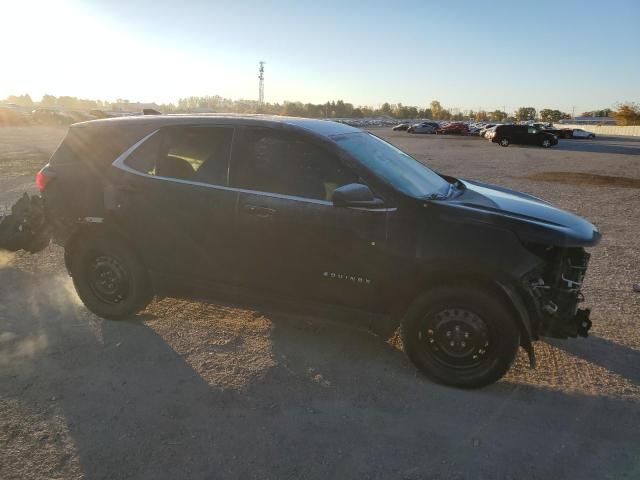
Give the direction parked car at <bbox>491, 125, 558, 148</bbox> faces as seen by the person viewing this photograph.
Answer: facing to the right of the viewer

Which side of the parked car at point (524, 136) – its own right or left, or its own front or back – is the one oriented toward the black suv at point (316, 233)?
right
